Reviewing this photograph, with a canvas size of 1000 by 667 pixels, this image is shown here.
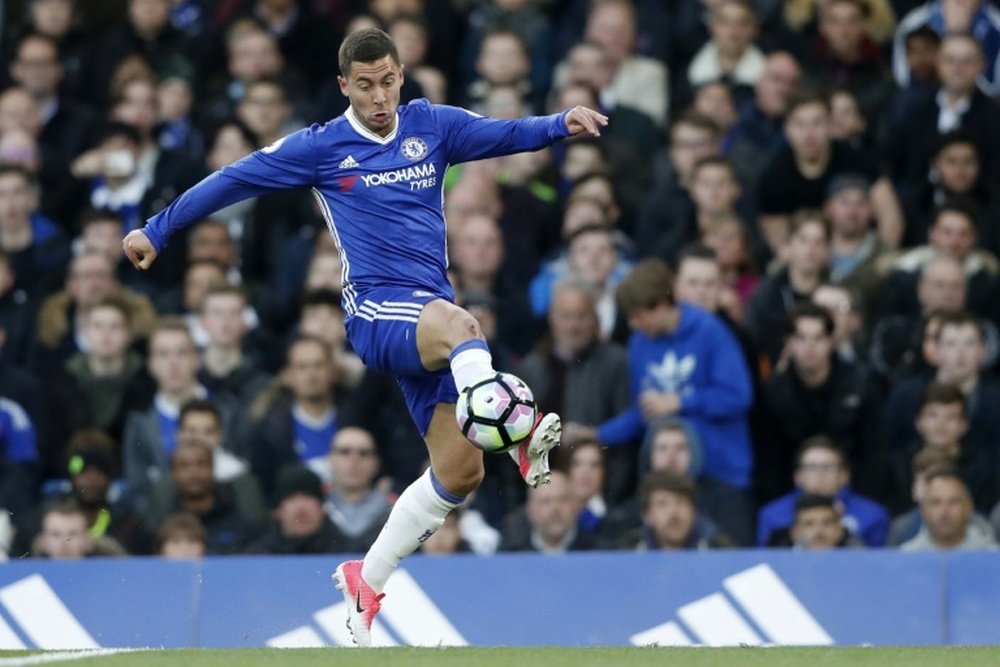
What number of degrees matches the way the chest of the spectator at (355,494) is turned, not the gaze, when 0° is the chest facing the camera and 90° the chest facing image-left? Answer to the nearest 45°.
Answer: approximately 0°

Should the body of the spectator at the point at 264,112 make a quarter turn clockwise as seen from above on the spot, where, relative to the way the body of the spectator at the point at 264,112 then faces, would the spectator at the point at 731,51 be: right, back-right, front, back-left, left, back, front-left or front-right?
back

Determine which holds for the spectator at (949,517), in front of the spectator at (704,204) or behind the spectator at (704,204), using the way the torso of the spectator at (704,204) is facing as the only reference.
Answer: in front

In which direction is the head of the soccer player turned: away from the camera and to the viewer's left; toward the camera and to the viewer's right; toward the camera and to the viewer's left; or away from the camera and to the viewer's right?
toward the camera and to the viewer's right

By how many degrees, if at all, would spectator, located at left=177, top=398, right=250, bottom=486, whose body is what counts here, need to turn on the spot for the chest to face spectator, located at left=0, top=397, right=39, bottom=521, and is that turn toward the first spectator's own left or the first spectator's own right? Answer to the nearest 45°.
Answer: approximately 90° to the first spectator's own right

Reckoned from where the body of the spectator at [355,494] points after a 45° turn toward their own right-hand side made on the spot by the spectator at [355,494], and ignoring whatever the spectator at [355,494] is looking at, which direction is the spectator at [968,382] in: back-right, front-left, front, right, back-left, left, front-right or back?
back-left

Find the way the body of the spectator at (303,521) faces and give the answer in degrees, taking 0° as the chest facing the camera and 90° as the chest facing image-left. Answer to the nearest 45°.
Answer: approximately 0°

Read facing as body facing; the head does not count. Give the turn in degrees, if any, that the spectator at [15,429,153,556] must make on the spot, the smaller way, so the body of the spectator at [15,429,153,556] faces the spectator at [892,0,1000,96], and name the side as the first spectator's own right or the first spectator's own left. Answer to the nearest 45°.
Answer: approximately 90° to the first spectator's own left
